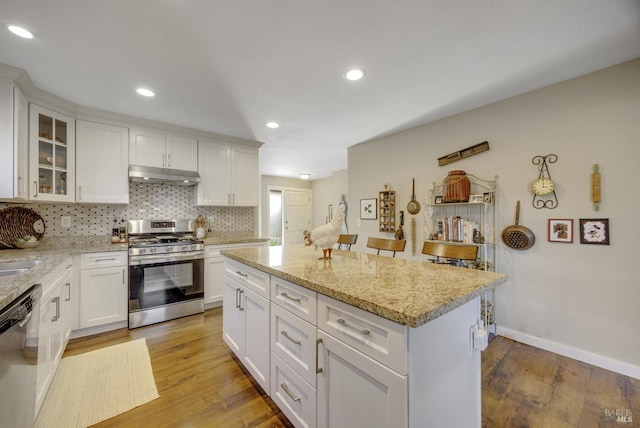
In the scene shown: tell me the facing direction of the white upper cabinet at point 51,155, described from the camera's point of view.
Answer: facing the viewer and to the right of the viewer

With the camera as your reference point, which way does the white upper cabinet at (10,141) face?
facing to the right of the viewer

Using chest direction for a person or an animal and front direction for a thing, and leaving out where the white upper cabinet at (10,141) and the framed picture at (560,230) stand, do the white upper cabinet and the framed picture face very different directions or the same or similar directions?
very different directions

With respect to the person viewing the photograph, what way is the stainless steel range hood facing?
facing the viewer

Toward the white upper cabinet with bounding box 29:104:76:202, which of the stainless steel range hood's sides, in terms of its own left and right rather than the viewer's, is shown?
right

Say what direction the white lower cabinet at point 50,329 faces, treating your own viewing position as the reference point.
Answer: facing to the right of the viewer

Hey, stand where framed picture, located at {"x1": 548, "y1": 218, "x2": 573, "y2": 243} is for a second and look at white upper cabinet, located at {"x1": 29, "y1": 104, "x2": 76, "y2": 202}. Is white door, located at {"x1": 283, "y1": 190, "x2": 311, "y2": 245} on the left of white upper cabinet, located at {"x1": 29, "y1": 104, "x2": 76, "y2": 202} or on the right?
right
